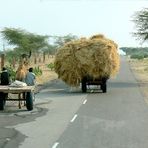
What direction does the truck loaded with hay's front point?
away from the camera
